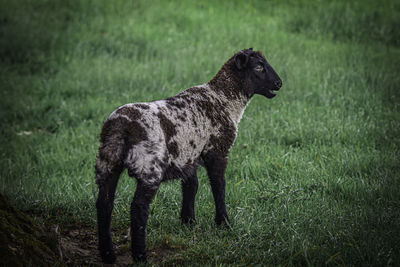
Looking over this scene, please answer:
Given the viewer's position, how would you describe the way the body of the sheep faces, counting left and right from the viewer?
facing away from the viewer and to the right of the viewer
